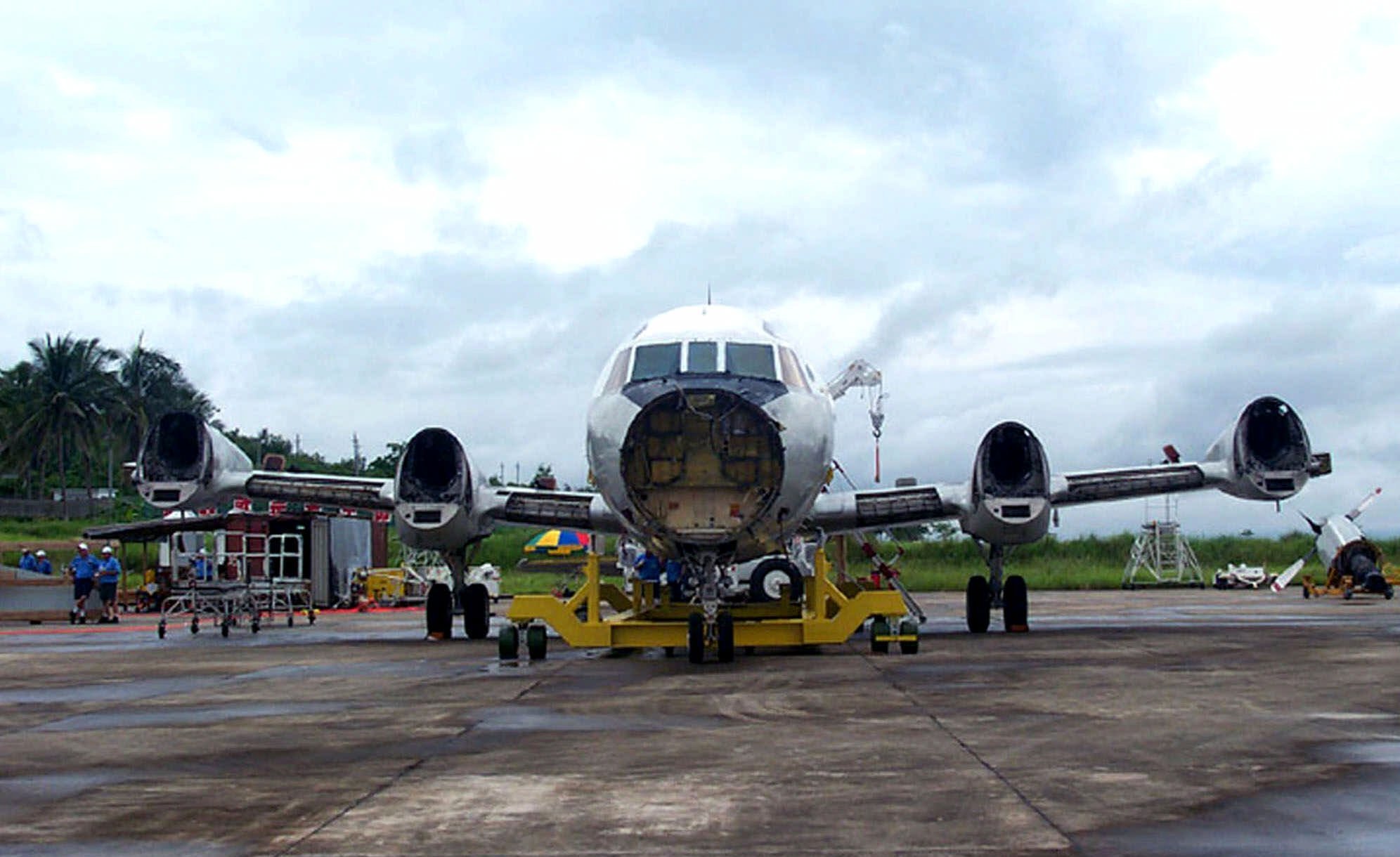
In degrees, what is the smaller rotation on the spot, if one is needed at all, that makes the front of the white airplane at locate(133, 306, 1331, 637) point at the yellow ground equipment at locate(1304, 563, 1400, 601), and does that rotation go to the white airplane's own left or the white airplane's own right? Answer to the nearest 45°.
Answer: approximately 135° to the white airplane's own left

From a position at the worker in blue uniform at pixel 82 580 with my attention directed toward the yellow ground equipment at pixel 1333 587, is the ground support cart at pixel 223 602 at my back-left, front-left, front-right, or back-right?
front-right

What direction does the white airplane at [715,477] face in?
toward the camera

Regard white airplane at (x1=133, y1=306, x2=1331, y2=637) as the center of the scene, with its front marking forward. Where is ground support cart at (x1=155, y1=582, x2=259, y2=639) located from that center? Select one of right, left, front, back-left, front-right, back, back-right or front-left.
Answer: back-right

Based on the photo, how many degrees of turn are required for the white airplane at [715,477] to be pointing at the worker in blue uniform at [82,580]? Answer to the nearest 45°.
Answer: approximately 135° to its right

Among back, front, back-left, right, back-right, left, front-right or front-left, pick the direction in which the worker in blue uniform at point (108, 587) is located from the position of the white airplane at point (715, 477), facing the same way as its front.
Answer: back-right

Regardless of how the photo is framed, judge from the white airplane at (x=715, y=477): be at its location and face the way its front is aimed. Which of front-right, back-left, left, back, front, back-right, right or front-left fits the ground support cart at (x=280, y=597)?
back-right
